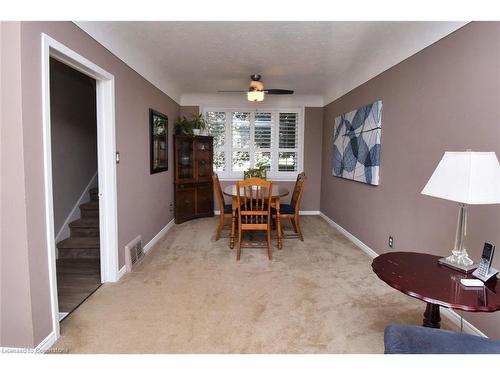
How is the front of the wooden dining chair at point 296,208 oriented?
to the viewer's left

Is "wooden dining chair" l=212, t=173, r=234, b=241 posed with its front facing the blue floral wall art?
yes

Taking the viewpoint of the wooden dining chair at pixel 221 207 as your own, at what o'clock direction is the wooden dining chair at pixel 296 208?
the wooden dining chair at pixel 296 208 is roughly at 12 o'clock from the wooden dining chair at pixel 221 207.

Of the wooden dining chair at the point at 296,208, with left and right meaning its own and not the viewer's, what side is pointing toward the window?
right

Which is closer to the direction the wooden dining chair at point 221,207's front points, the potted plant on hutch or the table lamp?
the table lamp

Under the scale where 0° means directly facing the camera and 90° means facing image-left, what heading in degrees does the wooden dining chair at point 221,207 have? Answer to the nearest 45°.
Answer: approximately 270°

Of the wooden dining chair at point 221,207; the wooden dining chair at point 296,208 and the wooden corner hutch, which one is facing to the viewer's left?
the wooden dining chair at point 296,208

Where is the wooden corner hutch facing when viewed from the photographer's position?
facing the viewer and to the right of the viewer

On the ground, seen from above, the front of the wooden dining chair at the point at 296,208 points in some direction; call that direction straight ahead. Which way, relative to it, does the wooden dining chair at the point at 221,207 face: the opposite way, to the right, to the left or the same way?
the opposite way

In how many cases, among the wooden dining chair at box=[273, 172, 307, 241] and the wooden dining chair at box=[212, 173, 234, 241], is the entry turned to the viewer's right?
1

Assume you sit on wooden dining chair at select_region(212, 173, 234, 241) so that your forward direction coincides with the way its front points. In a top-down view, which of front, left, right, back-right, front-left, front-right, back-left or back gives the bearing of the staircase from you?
back

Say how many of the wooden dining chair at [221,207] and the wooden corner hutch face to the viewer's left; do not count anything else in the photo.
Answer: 0

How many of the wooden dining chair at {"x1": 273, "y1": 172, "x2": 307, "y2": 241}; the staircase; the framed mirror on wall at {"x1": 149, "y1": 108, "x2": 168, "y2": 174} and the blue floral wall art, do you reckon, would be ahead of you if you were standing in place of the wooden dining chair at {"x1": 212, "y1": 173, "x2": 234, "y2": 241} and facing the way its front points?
2

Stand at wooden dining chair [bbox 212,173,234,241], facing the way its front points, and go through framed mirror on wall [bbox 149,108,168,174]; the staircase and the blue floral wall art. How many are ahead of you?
1

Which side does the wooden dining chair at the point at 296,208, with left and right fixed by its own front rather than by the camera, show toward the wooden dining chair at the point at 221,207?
front
